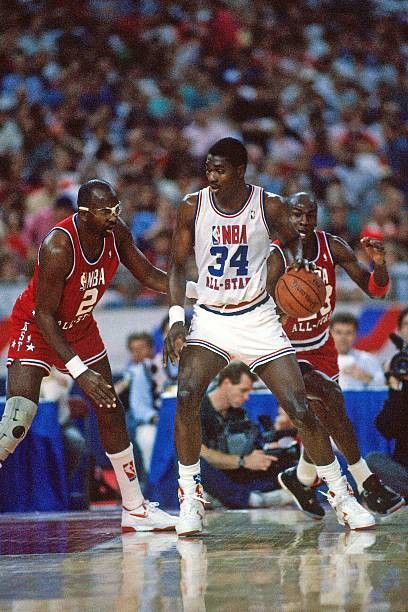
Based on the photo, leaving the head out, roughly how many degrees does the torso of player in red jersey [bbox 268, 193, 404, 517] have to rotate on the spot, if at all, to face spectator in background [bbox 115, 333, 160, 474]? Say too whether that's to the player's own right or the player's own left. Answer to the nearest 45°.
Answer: approximately 135° to the player's own right

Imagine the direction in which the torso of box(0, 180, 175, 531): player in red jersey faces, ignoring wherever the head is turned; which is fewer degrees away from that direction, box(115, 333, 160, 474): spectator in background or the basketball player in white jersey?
the basketball player in white jersey

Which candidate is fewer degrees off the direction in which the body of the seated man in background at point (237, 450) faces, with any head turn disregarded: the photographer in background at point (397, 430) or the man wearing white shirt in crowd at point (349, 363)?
the photographer in background

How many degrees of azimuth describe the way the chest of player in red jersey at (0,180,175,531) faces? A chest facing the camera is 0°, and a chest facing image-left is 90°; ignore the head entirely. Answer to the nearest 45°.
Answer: approximately 315°

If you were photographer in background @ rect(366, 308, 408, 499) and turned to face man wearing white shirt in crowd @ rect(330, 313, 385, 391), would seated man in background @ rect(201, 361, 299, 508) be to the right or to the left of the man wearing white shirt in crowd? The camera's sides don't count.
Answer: left

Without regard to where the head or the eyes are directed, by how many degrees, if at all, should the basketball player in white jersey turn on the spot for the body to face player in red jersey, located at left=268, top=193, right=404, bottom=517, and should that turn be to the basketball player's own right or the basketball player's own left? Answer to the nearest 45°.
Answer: approximately 135° to the basketball player's own left

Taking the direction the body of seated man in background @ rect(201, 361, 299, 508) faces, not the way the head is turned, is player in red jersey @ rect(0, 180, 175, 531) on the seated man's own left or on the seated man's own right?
on the seated man's own right

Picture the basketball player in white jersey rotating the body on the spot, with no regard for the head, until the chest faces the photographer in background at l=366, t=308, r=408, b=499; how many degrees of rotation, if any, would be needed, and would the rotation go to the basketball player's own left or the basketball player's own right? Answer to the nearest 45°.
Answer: approximately 135° to the basketball player's own left

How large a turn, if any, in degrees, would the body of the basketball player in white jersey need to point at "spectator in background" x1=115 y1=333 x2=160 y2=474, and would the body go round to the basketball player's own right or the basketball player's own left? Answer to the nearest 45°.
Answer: approximately 180°

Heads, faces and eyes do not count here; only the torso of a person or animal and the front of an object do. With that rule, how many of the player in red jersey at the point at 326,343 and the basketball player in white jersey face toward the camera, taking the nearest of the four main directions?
2

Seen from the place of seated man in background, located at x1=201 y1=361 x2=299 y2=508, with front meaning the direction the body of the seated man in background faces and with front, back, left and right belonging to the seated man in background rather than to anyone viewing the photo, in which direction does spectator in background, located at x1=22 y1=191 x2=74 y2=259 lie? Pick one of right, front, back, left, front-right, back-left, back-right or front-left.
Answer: back
